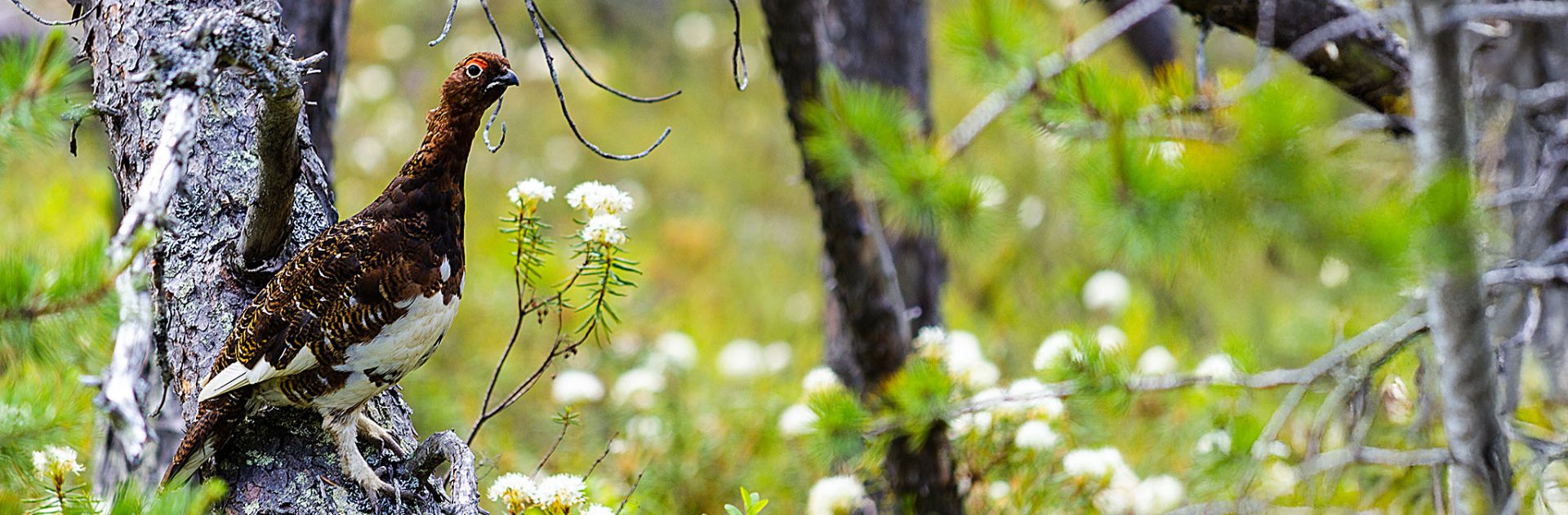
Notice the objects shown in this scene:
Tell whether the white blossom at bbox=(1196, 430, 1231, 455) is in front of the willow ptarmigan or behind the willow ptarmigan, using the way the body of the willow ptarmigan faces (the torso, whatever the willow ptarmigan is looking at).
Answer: in front

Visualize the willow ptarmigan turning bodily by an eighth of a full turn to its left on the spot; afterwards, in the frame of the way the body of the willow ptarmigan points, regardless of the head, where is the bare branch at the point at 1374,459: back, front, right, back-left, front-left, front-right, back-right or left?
front-right

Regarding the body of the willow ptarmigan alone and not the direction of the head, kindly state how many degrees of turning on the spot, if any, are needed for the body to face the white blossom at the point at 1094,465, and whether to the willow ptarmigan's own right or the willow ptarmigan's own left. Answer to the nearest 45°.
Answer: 0° — it already faces it

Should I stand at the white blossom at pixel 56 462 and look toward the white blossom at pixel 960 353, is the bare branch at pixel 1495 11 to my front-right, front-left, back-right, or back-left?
front-right

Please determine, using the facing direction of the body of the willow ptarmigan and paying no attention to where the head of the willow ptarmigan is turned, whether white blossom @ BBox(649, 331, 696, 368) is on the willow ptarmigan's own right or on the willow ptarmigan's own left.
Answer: on the willow ptarmigan's own left

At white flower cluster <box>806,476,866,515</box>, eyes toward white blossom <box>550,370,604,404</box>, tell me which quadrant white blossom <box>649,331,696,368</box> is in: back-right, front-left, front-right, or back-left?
front-right

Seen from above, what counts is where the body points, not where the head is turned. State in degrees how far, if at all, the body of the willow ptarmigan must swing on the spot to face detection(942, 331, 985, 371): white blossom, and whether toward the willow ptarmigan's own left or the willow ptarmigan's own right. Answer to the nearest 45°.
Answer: approximately 45° to the willow ptarmigan's own left

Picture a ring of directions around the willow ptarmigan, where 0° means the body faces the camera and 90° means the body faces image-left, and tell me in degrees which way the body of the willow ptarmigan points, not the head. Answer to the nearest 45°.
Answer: approximately 270°

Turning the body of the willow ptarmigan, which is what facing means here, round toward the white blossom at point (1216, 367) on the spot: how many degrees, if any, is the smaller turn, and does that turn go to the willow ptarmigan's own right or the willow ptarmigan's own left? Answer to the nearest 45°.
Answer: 0° — it already faces it

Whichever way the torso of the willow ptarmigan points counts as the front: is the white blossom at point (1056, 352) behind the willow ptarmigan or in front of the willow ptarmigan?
in front

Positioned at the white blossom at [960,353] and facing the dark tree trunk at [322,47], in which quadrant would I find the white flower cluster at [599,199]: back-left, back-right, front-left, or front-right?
front-left

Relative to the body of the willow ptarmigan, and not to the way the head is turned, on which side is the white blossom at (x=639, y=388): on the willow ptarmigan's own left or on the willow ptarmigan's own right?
on the willow ptarmigan's own left

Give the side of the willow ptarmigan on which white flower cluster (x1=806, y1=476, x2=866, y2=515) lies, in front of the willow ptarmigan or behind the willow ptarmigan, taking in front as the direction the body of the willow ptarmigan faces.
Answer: in front
